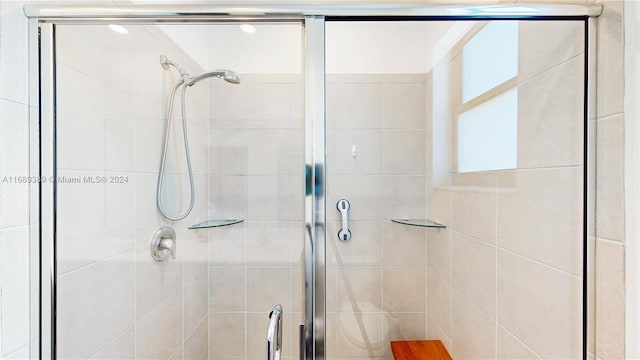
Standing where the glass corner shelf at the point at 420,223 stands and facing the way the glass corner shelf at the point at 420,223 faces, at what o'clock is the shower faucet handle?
The shower faucet handle is roughly at 1 o'clock from the glass corner shelf.

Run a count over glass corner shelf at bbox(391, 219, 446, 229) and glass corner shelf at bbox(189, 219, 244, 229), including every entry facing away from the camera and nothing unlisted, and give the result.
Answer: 0

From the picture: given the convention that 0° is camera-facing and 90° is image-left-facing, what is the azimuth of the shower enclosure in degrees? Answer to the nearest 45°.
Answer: approximately 0°

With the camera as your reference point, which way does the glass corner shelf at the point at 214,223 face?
facing the viewer and to the right of the viewer

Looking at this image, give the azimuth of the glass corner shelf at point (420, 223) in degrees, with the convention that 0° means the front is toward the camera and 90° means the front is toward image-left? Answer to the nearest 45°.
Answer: approximately 45°
